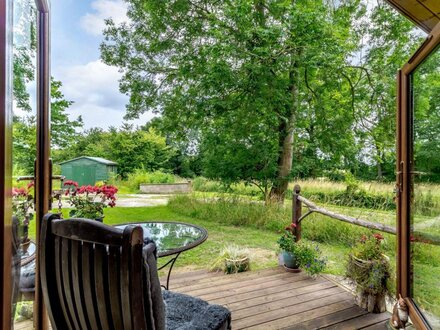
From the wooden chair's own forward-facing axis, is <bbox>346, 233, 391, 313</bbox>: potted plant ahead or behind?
ahead

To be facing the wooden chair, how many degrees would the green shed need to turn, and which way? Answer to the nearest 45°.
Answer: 0° — it already faces it

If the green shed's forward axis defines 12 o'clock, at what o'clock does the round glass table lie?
The round glass table is roughly at 12 o'clock from the green shed.

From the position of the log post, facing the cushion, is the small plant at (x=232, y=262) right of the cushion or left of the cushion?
right

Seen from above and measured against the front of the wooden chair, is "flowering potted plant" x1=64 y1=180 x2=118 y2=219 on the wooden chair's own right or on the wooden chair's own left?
on the wooden chair's own left

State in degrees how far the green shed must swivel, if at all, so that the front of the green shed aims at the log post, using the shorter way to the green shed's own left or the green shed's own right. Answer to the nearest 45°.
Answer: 0° — it already faces it

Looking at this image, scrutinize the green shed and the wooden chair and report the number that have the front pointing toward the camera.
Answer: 1

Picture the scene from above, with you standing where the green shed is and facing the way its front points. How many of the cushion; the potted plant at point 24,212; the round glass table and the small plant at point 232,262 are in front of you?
4

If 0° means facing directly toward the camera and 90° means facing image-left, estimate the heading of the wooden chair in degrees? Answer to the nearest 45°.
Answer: approximately 225°

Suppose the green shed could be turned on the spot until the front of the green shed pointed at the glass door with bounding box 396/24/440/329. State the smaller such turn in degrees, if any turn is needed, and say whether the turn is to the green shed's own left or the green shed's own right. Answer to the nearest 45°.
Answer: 0° — it already faces it

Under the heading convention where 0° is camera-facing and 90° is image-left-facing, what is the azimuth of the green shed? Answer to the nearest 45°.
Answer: approximately 0°

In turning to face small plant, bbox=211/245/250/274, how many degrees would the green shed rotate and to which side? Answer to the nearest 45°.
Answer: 0° — it already faces it
